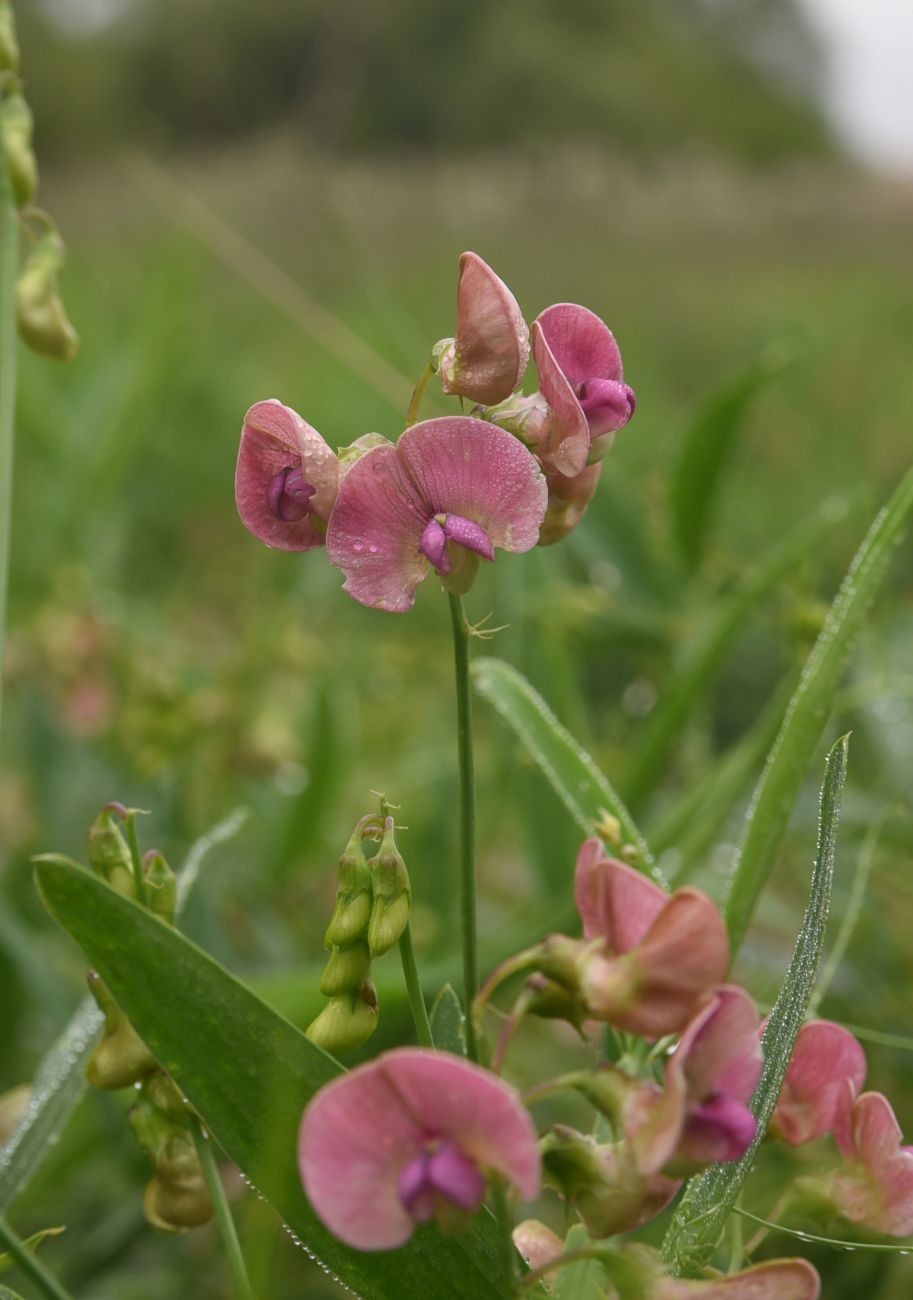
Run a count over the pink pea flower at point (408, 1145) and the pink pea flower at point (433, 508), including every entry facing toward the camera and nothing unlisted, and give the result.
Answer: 2

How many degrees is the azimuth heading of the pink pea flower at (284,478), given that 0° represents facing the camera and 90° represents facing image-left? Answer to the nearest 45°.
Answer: approximately 45°

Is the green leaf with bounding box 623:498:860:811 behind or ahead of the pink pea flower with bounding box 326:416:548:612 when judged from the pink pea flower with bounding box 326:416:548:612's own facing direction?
behind

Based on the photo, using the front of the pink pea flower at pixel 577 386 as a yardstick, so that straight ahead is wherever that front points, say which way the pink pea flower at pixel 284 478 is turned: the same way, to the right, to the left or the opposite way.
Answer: to the right

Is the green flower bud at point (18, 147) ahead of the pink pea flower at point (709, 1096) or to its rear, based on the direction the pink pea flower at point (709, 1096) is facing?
to the rear
